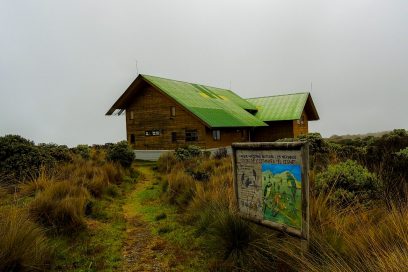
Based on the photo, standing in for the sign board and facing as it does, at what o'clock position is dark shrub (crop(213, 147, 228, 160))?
The dark shrub is roughly at 4 o'clock from the sign board.

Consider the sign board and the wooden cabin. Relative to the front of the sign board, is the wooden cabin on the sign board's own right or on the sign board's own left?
on the sign board's own right

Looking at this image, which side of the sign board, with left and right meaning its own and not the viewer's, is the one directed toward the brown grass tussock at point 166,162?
right

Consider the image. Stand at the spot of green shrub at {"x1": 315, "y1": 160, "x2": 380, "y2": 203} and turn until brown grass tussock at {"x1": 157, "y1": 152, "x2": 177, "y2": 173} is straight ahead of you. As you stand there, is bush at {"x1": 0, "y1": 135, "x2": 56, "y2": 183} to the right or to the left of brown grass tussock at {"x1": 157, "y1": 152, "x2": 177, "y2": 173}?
left

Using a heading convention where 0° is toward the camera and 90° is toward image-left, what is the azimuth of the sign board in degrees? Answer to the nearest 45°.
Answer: approximately 45°

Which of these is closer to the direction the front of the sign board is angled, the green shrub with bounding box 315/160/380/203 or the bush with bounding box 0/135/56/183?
the bush

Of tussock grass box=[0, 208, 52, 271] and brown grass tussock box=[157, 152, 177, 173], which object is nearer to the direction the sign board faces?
the tussock grass

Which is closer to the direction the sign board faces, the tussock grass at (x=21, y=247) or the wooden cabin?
the tussock grass
